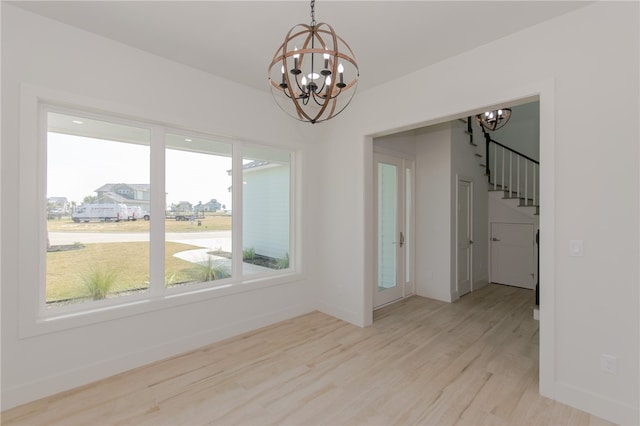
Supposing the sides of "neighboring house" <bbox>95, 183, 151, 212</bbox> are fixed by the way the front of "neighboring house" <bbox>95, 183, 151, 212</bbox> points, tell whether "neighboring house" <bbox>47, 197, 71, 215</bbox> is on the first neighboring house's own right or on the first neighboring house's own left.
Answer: on the first neighboring house's own right

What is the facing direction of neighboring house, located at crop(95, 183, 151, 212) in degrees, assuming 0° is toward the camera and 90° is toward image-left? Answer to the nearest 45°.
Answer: approximately 0°

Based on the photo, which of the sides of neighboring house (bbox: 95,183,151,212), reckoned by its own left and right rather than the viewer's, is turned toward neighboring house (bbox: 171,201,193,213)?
left

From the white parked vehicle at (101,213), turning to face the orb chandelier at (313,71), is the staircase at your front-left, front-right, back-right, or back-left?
front-left

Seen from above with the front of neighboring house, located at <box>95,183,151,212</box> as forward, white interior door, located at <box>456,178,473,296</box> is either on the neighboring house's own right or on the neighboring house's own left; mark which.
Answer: on the neighboring house's own left

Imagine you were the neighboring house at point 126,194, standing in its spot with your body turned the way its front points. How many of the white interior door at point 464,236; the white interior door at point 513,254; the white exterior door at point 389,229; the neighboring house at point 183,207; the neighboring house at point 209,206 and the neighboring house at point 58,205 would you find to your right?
1

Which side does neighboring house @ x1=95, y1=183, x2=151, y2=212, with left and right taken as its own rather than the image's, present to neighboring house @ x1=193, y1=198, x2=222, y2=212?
left

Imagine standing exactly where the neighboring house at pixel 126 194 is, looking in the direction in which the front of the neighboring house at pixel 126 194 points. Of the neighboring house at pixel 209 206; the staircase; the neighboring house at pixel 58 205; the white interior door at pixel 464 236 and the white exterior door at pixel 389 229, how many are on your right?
1

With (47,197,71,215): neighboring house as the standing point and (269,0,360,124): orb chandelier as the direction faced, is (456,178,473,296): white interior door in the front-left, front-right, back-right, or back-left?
front-left

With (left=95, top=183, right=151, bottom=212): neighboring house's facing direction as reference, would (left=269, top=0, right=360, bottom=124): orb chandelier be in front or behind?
in front
